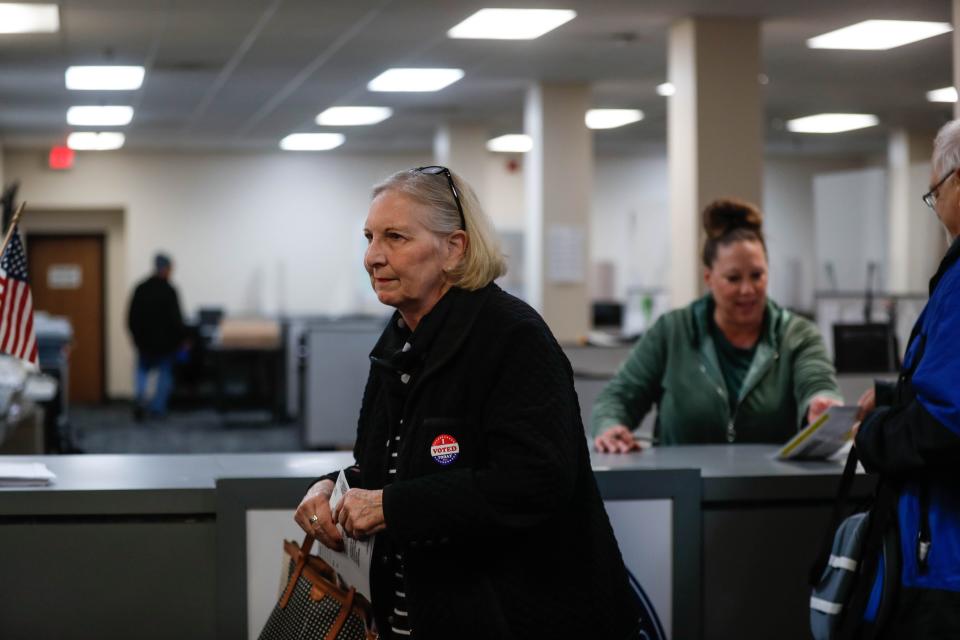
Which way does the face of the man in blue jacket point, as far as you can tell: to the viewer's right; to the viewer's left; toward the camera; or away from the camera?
to the viewer's left

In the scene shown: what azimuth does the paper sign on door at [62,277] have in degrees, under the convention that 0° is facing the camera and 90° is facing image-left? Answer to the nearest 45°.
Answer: approximately 0°

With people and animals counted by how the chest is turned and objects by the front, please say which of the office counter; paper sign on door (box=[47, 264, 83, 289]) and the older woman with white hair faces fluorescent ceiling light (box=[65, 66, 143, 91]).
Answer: the paper sign on door

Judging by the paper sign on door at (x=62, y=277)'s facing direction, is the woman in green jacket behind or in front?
in front

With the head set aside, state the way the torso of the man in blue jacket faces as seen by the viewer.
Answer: to the viewer's left

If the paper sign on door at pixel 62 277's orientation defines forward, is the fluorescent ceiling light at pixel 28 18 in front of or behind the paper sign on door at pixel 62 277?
in front

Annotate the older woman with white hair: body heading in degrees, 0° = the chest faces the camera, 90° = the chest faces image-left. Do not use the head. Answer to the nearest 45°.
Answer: approximately 45°

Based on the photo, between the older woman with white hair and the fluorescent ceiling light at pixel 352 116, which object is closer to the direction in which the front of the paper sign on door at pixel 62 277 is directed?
the older woman with white hair
